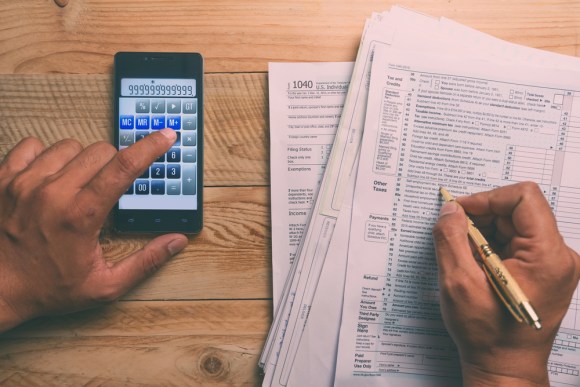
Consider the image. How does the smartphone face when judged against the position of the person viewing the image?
facing the viewer
